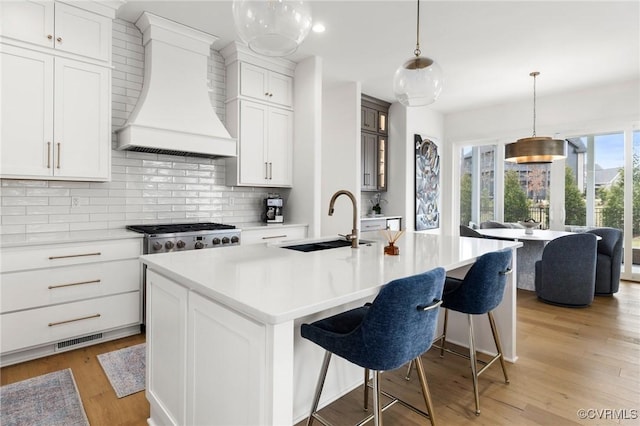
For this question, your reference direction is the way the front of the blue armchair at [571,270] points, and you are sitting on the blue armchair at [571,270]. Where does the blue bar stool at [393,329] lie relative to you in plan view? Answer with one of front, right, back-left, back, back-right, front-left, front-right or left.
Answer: back-left

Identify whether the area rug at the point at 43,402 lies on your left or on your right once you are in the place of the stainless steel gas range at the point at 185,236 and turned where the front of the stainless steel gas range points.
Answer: on your right

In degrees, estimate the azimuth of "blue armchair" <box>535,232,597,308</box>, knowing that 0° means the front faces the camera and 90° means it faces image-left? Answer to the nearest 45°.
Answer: approximately 135°

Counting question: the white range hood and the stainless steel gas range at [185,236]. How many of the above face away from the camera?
0

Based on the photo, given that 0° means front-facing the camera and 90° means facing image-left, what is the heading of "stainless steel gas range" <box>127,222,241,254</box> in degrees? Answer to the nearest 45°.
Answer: approximately 315°

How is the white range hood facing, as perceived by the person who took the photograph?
facing the viewer and to the right of the viewer

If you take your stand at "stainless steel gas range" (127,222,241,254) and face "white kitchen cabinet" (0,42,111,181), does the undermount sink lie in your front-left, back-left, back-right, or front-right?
back-left

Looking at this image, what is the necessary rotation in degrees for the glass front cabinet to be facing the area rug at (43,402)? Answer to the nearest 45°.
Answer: approximately 90° to its right

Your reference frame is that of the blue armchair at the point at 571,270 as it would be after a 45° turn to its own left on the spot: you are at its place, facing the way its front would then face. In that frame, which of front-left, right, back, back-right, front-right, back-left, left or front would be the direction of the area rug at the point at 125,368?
front-left

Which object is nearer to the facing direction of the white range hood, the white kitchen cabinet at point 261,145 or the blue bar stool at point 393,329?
the blue bar stool
